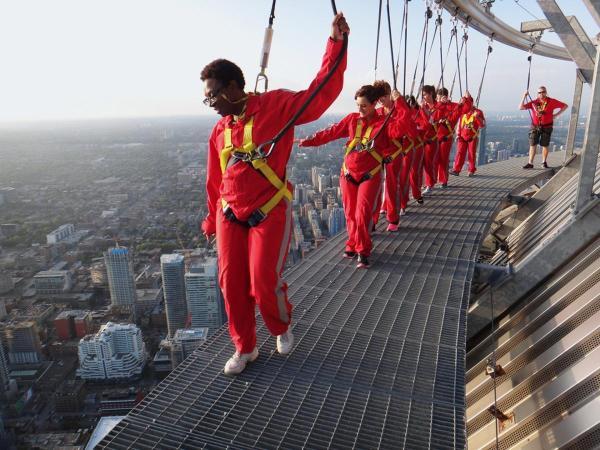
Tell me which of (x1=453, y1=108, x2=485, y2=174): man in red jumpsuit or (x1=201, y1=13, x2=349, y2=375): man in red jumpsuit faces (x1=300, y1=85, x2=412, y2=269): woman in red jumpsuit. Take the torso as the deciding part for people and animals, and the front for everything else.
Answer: (x1=453, y1=108, x2=485, y2=174): man in red jumpsuit

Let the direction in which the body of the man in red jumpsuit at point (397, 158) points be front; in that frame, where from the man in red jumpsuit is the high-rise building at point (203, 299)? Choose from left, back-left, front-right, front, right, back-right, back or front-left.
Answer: right

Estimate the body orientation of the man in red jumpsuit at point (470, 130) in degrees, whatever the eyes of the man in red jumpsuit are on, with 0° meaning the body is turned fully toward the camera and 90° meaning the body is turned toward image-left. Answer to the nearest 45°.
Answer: approximately 0°

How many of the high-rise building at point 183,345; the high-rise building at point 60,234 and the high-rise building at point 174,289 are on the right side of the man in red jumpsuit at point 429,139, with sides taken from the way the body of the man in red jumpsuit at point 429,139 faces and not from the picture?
3

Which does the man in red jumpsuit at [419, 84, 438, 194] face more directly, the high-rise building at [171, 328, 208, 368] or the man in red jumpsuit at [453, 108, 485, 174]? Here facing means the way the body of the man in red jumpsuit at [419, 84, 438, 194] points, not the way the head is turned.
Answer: the high-rise building

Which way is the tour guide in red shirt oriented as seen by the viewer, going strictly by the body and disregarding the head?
toward the camera

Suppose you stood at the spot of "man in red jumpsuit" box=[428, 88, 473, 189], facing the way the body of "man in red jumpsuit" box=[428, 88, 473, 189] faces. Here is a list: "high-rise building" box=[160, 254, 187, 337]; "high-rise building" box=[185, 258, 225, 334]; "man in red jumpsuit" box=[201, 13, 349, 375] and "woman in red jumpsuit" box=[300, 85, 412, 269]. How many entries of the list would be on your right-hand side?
2

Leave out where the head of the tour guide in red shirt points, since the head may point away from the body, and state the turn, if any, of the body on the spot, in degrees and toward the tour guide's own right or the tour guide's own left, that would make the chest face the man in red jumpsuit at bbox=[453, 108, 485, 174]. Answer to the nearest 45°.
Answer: approximately 90° to the tour guide's own right

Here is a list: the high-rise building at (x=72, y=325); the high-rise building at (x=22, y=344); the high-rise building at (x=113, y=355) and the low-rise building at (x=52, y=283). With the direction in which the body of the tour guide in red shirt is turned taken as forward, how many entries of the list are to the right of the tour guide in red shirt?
4

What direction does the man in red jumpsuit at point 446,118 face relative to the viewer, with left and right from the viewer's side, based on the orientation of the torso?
facing the viewer and to the left of the viewer

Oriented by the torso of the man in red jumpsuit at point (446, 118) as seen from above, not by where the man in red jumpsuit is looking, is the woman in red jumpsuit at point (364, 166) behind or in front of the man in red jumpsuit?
in front
